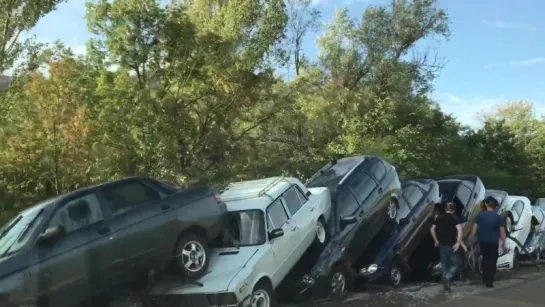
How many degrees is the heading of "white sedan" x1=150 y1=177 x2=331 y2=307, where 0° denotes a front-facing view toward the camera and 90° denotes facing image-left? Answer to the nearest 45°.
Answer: approximately 45°

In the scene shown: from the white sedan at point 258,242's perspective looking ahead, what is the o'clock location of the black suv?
The black suv is roughly at 6 o'clock from the white sedan.

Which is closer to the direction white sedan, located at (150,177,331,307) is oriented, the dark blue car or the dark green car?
the dark green car

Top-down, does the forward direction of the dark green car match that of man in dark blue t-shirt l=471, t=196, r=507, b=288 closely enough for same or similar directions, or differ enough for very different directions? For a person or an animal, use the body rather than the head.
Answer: very different directions

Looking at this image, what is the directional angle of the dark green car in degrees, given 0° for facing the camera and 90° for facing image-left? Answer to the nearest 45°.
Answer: approximately 45°
